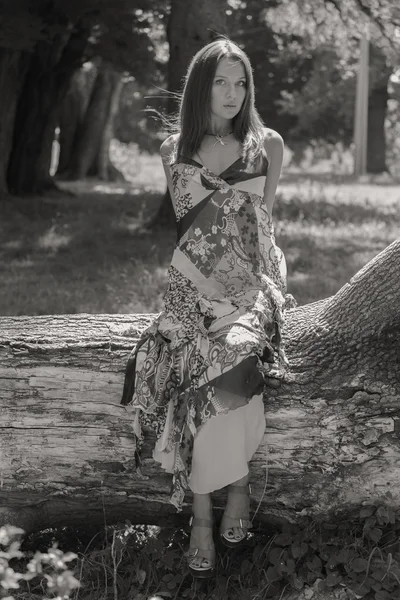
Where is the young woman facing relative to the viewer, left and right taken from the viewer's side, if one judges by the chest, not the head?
facing the viewer

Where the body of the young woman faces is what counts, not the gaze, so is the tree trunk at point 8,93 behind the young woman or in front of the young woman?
behind

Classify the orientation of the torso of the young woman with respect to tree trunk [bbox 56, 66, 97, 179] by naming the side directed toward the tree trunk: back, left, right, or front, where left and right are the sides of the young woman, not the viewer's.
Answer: back

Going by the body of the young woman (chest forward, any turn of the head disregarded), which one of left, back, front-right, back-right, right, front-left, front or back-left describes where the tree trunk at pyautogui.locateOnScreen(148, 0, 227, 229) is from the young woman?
back

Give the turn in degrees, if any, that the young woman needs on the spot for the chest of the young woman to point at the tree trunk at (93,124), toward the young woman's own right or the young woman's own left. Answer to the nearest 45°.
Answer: approximately 180°

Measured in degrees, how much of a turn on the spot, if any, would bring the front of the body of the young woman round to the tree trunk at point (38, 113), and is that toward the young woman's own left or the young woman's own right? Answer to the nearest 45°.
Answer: approximately 180°

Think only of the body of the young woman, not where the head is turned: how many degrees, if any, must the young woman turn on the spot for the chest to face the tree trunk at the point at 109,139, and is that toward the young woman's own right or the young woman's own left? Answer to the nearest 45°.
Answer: approximately 180°
